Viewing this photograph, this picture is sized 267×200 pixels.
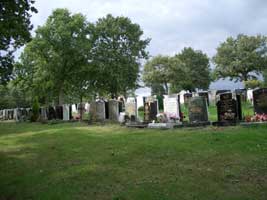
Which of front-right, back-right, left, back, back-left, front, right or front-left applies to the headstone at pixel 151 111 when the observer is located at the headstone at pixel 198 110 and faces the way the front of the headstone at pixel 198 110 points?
back-right

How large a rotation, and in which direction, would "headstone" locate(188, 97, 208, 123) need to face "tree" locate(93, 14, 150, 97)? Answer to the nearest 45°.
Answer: approximately 135° to its right

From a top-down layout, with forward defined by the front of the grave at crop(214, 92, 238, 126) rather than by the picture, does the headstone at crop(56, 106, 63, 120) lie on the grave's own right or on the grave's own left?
on the grave's own right

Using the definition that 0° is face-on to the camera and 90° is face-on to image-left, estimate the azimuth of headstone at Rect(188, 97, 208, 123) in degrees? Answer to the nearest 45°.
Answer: approximately 0°

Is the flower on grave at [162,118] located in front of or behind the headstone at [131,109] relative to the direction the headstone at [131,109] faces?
in front
